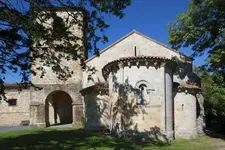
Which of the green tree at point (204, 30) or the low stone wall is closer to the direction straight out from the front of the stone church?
the low stone wall

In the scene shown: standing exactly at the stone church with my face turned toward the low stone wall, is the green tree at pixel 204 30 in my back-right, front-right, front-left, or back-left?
back-right
